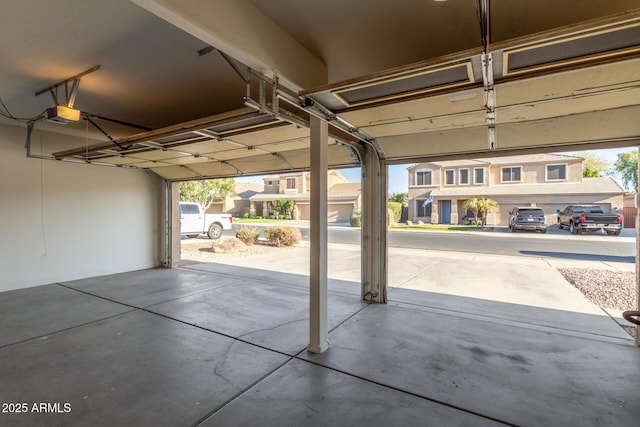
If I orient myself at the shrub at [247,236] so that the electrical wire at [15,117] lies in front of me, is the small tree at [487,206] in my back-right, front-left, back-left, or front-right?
back-left

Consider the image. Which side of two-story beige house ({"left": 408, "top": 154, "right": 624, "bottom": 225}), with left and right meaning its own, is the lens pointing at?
front

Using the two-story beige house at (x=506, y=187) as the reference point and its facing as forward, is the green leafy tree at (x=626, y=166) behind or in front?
behind

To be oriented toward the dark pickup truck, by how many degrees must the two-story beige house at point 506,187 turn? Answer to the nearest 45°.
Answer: approximately 45° to its left

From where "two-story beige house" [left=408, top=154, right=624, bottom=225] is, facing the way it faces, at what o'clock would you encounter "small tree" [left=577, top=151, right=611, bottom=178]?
The small tree is roughly at 7 o'clock from the two-story beige house.

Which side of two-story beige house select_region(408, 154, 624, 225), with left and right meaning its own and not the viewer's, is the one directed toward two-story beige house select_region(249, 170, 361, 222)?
right
